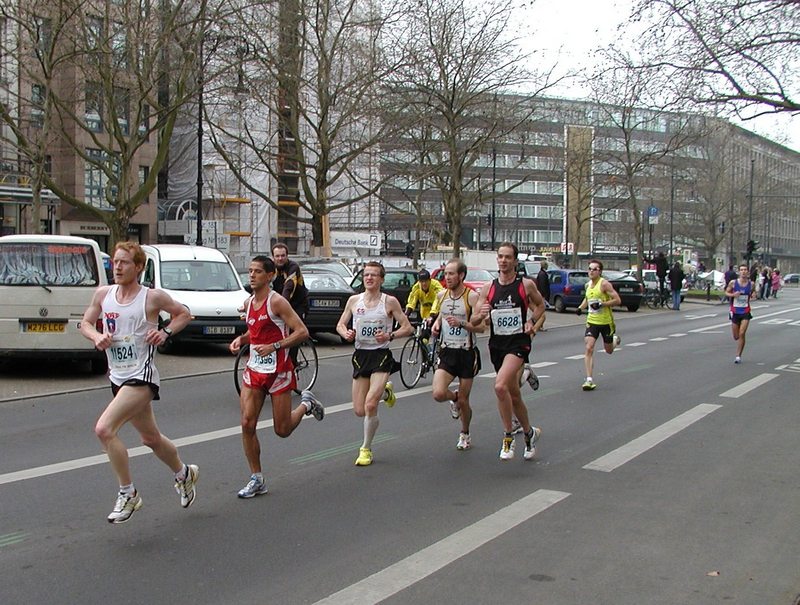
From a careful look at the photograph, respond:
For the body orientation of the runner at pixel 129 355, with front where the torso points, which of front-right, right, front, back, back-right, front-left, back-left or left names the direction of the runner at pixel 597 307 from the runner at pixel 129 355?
back

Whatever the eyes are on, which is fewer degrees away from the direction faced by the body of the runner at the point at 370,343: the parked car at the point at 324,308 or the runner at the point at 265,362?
the runner
